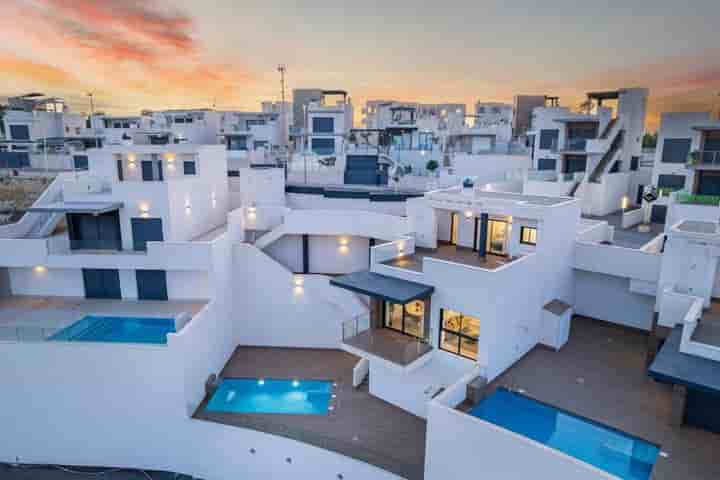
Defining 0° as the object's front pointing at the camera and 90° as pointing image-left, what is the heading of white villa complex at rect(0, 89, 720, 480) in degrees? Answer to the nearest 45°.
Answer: approximately 45°

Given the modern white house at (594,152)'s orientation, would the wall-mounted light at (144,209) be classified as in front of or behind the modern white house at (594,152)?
in front

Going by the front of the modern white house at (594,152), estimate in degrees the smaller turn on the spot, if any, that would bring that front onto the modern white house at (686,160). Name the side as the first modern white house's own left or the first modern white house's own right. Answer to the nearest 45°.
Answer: approximately 90° to the first modern white house's own left

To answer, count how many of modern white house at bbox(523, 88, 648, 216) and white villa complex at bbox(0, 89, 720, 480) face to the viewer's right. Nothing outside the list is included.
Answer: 0

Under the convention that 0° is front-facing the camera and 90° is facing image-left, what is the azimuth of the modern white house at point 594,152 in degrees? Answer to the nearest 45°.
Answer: approximately 45°

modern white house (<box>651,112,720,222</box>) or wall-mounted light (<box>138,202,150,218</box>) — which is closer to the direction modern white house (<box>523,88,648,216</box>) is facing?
the wall-mounted light
